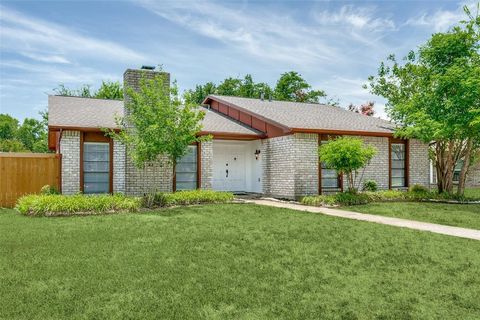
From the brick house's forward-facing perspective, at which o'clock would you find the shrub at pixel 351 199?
The shrub is roughly at 10 o'clock from the brick house.

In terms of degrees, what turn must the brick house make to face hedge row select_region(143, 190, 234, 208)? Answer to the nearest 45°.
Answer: approximately 45° to its right

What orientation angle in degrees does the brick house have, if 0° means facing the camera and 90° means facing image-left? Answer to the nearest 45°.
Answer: approximately 0°

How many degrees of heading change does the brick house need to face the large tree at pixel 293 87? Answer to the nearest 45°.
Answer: approximately 180°

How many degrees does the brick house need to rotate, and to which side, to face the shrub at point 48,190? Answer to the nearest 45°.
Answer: approximately 45° to its right

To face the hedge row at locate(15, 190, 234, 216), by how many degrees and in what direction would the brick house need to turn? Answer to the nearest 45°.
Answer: approximately 45° to its right

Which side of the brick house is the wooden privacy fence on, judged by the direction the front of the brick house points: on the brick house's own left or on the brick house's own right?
on the brick house's own right

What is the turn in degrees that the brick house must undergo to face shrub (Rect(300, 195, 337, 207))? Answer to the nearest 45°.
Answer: approximately 45° to its left

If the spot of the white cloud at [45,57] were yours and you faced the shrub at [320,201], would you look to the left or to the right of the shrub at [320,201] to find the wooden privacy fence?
right

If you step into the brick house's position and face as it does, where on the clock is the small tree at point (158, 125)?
The small tree is roughly at 1 o'clock from the brick house.
